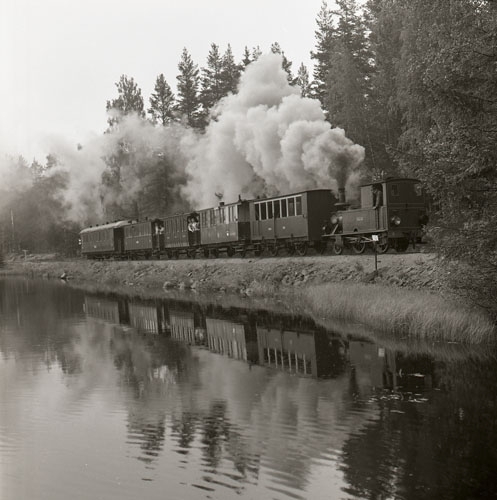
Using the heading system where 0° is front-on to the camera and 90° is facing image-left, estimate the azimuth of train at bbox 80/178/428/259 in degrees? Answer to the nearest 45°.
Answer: approximately 315°
